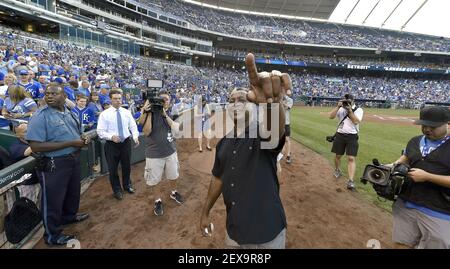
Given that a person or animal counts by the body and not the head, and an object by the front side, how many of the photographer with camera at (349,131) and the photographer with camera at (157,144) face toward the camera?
2

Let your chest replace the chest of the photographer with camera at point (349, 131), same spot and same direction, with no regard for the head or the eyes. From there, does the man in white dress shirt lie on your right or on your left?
on your right

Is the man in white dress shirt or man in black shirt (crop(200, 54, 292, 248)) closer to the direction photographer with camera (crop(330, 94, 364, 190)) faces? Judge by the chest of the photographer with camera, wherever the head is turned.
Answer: the man in black shirt

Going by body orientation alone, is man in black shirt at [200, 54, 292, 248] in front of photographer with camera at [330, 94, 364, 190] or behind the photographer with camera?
in front

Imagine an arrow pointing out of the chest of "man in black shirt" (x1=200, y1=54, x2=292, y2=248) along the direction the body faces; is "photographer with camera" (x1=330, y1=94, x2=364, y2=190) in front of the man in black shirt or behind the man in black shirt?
behind

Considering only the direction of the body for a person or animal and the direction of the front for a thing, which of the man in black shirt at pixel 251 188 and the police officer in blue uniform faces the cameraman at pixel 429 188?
the police officer in blue uniform

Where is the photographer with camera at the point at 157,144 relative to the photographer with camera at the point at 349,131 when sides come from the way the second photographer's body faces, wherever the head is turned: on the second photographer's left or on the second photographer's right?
on the second photographer's right

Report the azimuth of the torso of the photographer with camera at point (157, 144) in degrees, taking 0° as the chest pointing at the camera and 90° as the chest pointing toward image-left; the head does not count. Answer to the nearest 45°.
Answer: approximately 0°

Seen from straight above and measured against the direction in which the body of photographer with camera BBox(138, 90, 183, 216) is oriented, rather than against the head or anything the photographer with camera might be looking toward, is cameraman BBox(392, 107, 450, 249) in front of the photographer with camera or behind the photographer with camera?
in front

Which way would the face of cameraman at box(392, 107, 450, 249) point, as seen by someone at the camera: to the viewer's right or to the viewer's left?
to the viewer's left

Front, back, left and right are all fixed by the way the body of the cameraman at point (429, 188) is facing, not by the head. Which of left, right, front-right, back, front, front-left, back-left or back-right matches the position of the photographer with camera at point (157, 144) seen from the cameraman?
front-right
